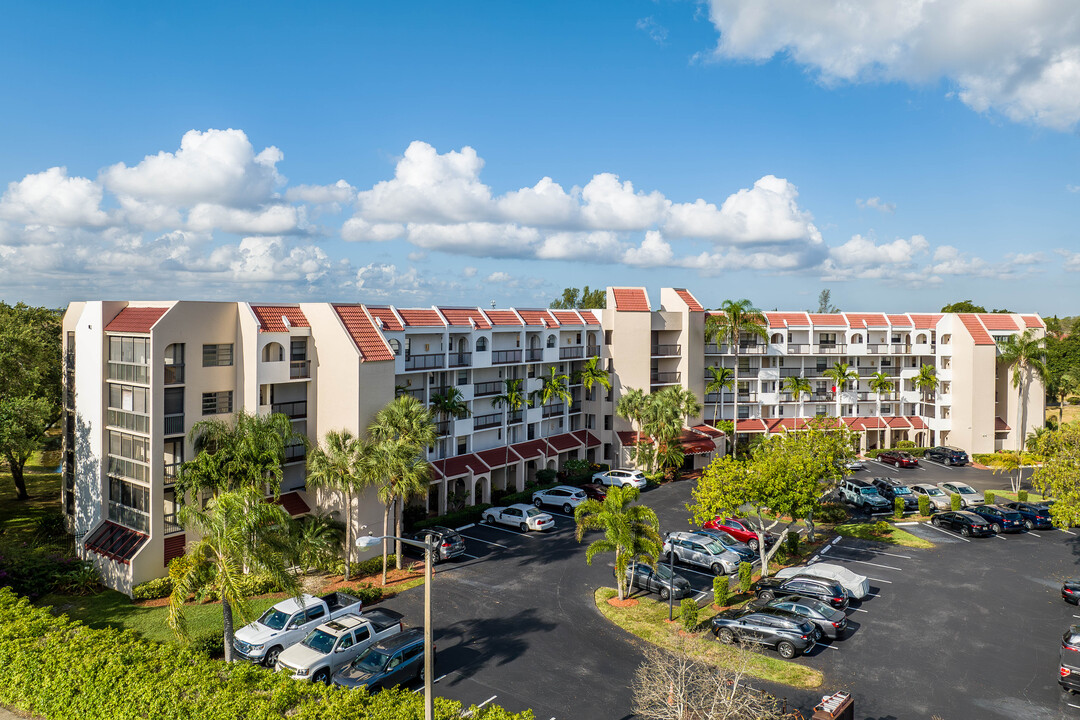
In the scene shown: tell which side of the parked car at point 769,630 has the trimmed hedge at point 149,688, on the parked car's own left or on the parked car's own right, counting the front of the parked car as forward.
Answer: on the parked car's own left

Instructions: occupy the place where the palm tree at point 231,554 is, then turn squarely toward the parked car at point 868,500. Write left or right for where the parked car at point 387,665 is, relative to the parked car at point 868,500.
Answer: right

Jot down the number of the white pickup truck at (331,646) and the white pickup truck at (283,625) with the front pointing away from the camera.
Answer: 0

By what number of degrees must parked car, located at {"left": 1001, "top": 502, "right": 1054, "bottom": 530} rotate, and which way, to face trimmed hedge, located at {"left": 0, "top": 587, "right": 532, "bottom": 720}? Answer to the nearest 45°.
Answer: approximately 90° to its left

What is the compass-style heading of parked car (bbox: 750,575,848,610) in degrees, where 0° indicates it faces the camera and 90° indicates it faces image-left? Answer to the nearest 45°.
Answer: approximately 135°

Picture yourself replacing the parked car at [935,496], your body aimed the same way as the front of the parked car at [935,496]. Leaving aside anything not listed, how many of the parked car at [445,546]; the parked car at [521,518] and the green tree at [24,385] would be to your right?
3

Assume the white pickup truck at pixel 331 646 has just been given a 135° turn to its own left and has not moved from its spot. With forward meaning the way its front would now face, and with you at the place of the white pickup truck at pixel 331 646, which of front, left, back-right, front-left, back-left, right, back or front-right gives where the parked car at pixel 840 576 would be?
front

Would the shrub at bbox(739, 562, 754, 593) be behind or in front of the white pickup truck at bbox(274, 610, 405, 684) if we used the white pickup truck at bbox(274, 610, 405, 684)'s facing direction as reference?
behind

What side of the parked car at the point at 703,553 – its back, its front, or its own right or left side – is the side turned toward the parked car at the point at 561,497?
back
